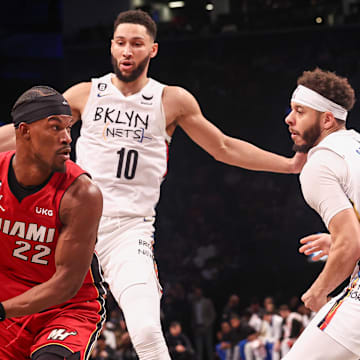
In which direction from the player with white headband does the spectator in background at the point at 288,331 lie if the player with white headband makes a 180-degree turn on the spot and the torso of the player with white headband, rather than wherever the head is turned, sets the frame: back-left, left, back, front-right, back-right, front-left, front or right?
left

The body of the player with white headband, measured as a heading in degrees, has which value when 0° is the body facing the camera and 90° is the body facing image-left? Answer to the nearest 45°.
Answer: approximately 90°

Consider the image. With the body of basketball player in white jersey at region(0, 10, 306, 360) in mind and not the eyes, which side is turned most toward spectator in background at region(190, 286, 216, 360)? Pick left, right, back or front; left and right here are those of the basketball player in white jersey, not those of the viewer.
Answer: back

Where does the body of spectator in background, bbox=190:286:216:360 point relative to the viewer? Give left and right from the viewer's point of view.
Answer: facing the viewer and to the left of the viewer

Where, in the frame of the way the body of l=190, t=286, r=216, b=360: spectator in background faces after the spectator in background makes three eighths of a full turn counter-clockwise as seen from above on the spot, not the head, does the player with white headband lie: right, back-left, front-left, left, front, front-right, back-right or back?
right

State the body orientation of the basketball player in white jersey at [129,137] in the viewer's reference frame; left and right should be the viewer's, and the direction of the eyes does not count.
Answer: facing the viewer

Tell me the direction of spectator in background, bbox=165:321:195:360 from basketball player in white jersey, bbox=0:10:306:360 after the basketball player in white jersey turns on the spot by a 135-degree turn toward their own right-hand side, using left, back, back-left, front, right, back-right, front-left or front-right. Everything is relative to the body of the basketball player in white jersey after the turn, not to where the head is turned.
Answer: front-right

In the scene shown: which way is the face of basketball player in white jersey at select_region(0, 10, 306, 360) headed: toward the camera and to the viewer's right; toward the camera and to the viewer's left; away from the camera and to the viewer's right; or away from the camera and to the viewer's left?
toward the camera and to the viewer's left

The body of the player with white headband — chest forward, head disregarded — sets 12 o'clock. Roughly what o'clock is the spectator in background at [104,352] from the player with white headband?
The spectator in background is roughly at 2 o'clock from the player with white headband.

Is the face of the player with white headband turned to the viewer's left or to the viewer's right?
to the viewer's left

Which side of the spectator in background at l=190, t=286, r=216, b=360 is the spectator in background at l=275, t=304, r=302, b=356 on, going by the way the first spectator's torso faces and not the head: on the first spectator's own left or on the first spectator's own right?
on the first spectator's own left

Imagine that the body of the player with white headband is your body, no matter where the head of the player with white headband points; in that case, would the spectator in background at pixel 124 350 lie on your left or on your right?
on your right

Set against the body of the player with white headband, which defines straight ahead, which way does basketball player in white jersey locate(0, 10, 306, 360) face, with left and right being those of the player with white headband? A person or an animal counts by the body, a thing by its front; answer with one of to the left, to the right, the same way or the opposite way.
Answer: to the left

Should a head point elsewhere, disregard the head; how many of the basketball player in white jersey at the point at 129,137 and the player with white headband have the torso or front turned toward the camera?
1

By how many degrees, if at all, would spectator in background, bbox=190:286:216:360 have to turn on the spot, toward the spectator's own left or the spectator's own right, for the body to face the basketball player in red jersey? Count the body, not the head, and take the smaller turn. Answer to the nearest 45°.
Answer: approximately 45° to the spectator's own left
